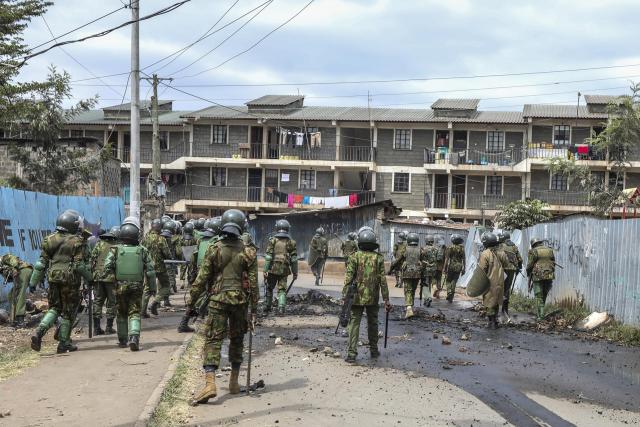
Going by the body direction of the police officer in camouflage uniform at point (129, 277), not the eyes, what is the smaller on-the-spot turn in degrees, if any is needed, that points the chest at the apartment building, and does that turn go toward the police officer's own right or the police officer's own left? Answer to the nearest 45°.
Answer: approximately 45° to the police officer's own right

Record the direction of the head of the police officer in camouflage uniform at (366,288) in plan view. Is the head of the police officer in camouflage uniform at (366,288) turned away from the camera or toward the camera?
away from the camera

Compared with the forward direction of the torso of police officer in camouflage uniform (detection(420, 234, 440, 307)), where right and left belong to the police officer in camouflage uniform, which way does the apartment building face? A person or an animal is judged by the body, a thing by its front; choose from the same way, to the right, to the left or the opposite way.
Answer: the opposite way

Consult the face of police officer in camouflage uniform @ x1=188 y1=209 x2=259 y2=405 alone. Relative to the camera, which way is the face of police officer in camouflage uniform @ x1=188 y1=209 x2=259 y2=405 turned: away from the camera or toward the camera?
away from the camera

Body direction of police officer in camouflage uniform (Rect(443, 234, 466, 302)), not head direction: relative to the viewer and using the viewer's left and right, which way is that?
facing away from the viewer

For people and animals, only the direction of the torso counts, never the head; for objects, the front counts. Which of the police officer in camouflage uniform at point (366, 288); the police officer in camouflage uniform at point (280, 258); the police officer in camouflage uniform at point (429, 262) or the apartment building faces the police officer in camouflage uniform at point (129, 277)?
the apartment building

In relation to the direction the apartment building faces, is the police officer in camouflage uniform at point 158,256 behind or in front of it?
in front

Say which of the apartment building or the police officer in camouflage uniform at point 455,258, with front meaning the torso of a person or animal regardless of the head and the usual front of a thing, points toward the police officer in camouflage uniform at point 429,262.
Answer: the apartment building

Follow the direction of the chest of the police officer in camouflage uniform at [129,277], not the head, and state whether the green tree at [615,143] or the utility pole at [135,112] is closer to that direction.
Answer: the utility pole

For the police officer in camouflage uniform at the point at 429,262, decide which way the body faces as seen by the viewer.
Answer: away from the camera

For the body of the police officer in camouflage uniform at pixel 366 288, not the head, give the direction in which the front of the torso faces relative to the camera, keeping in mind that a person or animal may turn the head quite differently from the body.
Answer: away from the camera

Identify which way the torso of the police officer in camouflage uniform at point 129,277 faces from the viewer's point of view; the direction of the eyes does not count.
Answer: away from the camera
